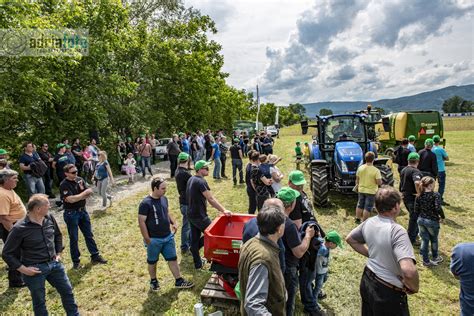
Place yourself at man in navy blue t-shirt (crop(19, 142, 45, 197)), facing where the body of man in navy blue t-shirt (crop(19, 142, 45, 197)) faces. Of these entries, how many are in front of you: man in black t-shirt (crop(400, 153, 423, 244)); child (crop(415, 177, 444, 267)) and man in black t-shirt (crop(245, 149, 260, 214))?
3

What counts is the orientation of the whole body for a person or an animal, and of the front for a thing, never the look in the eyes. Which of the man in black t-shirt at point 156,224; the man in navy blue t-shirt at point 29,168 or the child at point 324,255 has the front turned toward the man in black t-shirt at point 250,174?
the man in navy blue t-shirt at point 29,168

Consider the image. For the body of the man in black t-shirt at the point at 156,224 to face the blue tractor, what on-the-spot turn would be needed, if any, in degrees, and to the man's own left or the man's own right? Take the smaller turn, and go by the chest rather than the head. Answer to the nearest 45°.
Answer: approximately 90° to the man's own left

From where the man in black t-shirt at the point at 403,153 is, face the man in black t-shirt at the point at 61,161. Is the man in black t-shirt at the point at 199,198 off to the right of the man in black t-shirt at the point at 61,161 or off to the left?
left

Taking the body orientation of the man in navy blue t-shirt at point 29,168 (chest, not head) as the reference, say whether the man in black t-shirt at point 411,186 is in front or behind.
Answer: in front

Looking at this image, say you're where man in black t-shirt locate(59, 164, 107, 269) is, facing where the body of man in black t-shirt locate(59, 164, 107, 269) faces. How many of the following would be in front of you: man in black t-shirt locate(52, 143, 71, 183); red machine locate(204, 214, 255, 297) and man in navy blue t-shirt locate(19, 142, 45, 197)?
1

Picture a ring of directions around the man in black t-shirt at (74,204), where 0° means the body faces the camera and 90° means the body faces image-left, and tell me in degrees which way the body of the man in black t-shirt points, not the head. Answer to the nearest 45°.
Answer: approximately 315°

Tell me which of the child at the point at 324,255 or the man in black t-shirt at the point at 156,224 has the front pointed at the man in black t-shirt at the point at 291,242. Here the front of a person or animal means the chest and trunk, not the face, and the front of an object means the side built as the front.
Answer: the man in black t-shirt at the point at 156,224

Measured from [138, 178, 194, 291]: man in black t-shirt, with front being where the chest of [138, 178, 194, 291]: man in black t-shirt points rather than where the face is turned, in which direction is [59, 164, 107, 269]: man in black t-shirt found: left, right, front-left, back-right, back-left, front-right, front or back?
back

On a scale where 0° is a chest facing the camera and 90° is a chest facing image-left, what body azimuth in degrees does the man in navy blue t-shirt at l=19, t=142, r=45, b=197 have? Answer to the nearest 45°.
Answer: approximately 315°
